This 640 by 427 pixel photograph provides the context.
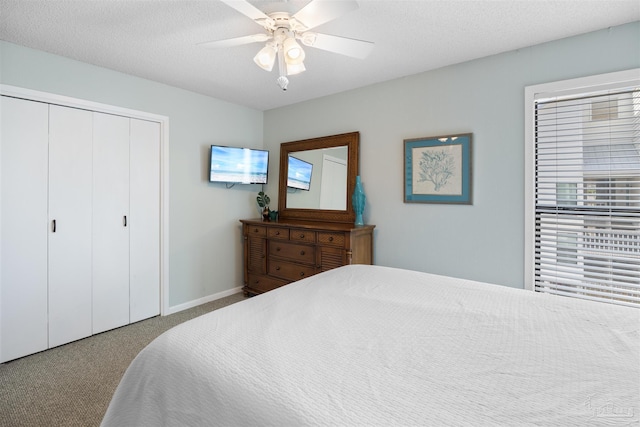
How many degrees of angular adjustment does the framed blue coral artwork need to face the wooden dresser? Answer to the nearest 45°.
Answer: approximately 45° to its right

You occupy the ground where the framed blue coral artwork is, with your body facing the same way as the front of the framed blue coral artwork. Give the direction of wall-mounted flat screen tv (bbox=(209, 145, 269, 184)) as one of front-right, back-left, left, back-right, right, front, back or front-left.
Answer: front-right

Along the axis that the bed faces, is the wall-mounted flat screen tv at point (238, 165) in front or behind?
in front

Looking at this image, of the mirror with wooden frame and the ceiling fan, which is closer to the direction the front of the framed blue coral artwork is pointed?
the ceiling fan

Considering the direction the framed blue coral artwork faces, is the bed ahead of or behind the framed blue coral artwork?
ahead

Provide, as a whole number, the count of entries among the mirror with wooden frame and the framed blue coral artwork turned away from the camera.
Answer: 0

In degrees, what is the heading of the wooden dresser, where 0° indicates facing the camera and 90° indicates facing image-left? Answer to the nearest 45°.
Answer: approximately 45°

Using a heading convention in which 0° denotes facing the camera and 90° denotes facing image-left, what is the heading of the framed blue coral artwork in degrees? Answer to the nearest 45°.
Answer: approximately 45°

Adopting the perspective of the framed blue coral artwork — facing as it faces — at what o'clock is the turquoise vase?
The turquoise vase is roughly at 2 o'clock from the framed blue coral artwork.

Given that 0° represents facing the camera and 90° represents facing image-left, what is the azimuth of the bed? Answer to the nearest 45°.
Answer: approximately 135°
